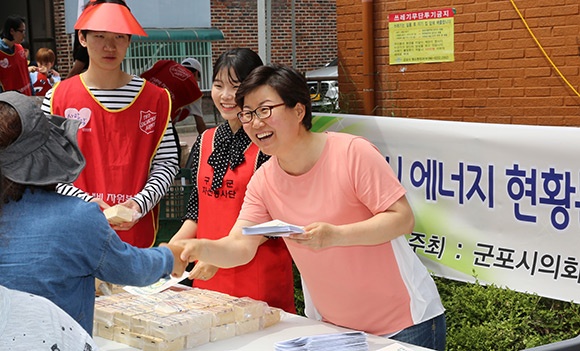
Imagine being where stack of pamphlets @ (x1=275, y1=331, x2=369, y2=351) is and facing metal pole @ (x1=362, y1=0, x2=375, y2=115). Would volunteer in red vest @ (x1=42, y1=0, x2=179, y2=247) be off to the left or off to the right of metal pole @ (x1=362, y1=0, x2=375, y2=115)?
left

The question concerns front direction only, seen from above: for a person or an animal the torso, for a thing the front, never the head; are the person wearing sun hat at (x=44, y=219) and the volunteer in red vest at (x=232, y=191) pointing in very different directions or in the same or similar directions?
very different directions

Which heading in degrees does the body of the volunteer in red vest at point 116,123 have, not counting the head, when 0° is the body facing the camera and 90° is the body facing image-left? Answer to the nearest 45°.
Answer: approximately 0°

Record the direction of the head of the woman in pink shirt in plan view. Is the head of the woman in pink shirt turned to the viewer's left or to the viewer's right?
to the viewer's left

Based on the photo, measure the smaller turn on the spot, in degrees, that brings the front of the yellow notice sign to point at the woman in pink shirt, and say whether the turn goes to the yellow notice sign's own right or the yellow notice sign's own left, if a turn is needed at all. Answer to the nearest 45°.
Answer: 0° — it already faces them

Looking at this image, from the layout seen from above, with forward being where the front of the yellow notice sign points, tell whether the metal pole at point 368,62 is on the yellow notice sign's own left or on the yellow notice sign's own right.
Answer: on the yellow notice sign's own right

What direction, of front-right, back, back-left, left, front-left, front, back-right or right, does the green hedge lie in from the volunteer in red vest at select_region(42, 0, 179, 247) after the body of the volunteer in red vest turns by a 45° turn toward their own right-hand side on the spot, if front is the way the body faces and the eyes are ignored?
back-left

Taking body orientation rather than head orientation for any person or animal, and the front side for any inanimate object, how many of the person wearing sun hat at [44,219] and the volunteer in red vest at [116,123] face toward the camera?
1

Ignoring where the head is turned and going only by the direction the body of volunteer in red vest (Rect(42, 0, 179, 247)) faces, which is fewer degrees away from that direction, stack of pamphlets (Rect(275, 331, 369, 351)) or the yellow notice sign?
the stack of pamphlets

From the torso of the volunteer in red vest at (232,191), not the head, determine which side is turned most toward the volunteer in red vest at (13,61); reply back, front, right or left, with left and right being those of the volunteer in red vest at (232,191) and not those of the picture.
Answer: right

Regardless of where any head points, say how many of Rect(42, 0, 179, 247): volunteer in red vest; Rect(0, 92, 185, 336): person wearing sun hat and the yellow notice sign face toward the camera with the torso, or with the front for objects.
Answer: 2

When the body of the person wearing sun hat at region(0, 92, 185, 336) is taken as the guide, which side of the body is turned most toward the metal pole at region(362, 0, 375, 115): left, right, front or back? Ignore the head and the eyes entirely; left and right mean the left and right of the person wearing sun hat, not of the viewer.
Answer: front

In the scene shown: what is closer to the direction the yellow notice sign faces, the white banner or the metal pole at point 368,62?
the white banner

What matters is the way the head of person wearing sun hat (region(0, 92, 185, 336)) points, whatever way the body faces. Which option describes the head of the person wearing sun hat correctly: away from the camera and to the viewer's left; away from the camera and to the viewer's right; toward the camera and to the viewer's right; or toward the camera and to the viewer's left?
away from the camera and to the viewer's right

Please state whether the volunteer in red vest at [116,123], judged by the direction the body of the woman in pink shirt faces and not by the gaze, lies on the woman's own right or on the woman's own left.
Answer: on the woman's own right

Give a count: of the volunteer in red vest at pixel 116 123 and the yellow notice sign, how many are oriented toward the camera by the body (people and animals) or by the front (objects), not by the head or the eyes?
2
